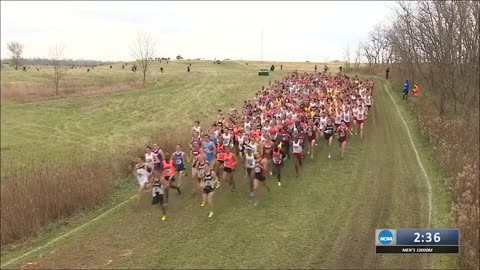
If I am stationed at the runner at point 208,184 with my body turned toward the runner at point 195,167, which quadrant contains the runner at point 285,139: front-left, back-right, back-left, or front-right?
front-right

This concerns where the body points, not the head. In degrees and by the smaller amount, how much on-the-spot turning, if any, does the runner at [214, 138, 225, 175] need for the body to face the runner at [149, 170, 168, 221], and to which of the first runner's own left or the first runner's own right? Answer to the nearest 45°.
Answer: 0° — they already face them

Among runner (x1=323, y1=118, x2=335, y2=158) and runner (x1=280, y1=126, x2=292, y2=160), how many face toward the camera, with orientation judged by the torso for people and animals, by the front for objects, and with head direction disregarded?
2

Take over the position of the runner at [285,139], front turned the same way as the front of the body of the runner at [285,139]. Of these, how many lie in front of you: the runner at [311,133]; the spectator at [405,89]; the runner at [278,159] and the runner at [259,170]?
2

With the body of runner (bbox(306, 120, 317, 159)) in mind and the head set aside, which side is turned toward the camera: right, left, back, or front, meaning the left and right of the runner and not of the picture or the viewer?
front

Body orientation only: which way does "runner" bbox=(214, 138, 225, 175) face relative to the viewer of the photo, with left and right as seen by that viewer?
facing the viewer and to the left of the viewer

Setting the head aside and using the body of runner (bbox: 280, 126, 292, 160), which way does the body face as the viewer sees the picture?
toward the camera

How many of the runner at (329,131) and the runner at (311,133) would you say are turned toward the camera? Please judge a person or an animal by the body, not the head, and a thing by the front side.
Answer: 2

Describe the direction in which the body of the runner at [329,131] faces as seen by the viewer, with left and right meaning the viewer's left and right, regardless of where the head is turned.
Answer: facing the viewer

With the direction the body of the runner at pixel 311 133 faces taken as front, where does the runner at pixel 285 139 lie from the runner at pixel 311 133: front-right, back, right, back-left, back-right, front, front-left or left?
front-right

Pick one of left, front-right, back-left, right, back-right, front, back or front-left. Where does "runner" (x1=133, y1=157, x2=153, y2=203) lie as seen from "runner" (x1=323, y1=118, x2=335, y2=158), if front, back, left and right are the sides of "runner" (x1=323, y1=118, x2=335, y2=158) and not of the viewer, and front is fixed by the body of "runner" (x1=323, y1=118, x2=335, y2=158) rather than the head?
front-right

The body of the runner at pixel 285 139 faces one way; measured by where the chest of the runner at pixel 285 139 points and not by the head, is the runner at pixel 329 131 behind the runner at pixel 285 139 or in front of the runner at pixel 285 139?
behind

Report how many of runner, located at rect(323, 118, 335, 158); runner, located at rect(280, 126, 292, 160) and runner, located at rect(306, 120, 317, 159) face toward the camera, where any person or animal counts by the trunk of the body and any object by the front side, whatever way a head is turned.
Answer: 3

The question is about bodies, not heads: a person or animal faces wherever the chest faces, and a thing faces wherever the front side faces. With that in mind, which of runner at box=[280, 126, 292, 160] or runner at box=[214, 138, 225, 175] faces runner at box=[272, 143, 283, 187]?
runner at box=[280, 126, 292, 160]

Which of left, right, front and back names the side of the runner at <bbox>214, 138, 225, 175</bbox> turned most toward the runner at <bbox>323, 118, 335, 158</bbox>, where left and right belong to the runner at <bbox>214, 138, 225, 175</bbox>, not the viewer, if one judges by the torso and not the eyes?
back

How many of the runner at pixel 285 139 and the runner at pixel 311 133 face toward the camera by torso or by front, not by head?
2

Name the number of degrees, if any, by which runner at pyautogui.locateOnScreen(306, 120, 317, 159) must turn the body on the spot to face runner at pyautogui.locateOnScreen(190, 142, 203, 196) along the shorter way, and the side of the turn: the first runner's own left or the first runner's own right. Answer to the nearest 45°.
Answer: approximately 45° to the first runner's own right
